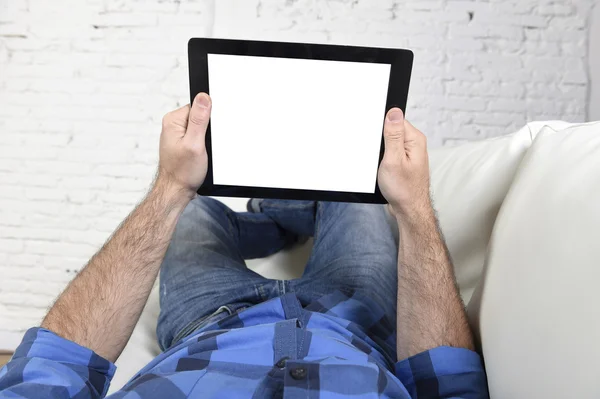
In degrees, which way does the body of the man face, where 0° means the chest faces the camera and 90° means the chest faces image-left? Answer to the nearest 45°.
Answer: approximately 180°
